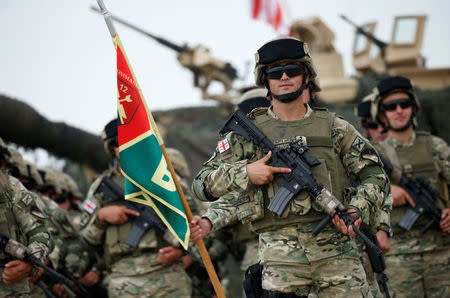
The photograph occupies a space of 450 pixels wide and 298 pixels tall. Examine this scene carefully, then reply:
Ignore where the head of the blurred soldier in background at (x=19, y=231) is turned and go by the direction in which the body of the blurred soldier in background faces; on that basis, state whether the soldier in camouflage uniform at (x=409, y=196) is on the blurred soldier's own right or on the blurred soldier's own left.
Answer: on the blurred soldier's own left

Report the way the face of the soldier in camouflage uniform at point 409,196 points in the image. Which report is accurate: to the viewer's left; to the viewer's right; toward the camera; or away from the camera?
toward the camera

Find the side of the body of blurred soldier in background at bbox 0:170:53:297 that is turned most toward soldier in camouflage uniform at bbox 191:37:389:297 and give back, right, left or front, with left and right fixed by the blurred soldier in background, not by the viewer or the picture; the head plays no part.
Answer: left

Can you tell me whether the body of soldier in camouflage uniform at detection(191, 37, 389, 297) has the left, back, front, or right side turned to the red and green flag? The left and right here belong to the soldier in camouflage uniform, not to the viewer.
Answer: right

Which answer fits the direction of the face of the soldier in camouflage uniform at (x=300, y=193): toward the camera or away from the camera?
toward the camera

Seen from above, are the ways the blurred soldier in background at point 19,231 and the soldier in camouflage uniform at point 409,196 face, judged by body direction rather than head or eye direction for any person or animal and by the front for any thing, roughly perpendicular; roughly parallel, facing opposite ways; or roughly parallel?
roughly parallel

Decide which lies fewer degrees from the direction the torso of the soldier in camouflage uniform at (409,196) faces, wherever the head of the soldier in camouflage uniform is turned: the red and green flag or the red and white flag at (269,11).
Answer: the red and green flag

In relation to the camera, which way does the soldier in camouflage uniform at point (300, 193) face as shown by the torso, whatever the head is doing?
toward the camera

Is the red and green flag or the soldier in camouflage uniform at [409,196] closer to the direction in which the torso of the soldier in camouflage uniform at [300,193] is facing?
the red and green flag

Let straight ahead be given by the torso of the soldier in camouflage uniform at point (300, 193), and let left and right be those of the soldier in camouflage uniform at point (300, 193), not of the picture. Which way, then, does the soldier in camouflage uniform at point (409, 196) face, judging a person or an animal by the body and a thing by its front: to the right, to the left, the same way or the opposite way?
the same way

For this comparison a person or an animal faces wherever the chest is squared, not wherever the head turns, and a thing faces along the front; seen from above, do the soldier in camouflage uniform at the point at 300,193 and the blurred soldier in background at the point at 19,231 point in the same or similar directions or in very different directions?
same or similar directions

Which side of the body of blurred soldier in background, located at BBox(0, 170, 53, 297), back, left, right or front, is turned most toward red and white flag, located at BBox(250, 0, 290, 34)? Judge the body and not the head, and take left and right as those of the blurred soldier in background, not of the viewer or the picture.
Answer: back

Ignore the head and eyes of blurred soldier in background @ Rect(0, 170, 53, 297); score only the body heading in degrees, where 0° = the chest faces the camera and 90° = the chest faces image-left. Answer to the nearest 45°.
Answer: approximately 45°

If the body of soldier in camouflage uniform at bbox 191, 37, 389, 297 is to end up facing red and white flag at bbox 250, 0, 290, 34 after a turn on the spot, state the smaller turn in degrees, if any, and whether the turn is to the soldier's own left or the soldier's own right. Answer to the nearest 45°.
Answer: approximately 180°

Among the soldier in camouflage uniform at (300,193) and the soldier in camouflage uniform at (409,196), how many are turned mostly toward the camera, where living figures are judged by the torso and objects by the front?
2

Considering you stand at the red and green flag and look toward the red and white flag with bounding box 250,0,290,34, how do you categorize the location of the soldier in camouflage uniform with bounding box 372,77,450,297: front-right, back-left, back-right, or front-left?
front-right
